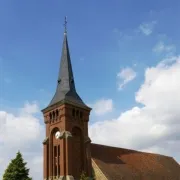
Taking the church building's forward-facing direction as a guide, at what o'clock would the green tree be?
The green tree is roughly at 1 o'clock from the church building.

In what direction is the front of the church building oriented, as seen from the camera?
facing the viewer and to the left of the viewer
